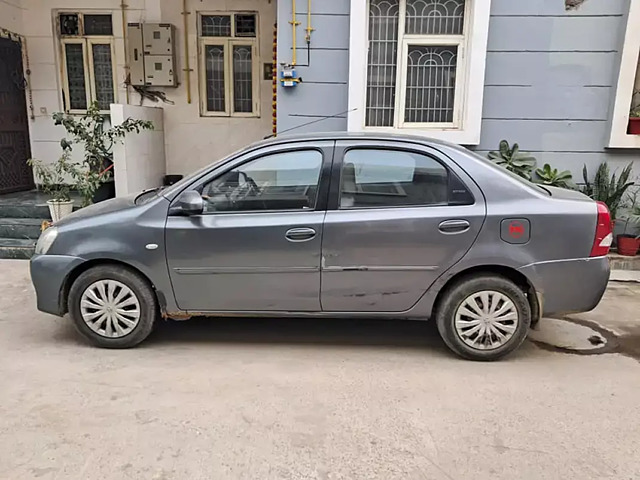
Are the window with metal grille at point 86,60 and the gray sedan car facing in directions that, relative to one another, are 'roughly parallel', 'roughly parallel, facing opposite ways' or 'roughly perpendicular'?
roughly perpendicular

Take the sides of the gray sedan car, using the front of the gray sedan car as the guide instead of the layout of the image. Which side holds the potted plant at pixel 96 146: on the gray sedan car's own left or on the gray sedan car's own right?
on the gray sedan car's own right

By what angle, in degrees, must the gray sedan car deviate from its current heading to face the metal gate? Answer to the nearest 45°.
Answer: approximately 45° to its right

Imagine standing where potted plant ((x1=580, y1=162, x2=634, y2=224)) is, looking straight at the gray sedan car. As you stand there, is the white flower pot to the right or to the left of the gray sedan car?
right

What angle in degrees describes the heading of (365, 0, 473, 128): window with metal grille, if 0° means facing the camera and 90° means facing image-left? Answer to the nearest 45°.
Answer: approximately 0°

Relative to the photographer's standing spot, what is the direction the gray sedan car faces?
facing to the left of the viewer

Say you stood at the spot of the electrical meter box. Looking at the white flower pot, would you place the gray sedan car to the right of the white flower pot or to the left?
left

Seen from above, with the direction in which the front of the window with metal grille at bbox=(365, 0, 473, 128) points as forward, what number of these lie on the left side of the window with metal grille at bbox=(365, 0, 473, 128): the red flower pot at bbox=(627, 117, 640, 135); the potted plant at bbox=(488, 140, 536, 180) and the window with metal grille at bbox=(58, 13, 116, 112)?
2
